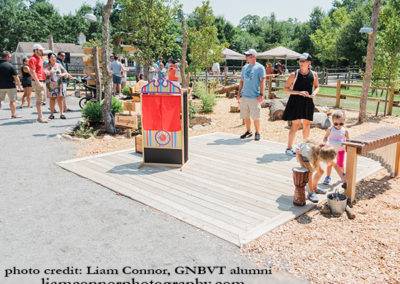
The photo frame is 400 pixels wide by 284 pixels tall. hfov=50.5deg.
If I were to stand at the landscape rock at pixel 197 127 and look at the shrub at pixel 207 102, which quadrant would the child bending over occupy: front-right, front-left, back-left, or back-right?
back-right

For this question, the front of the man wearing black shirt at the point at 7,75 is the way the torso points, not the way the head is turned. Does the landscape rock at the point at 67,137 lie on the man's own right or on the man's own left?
on the man's own right

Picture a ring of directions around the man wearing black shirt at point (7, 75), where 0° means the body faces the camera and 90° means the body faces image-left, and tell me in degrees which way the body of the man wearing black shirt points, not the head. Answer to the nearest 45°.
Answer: approximately 225°
